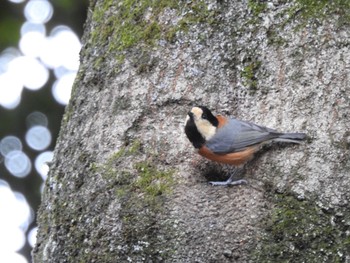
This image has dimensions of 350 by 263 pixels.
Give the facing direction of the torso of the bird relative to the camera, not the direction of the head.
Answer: to the viewer's left
